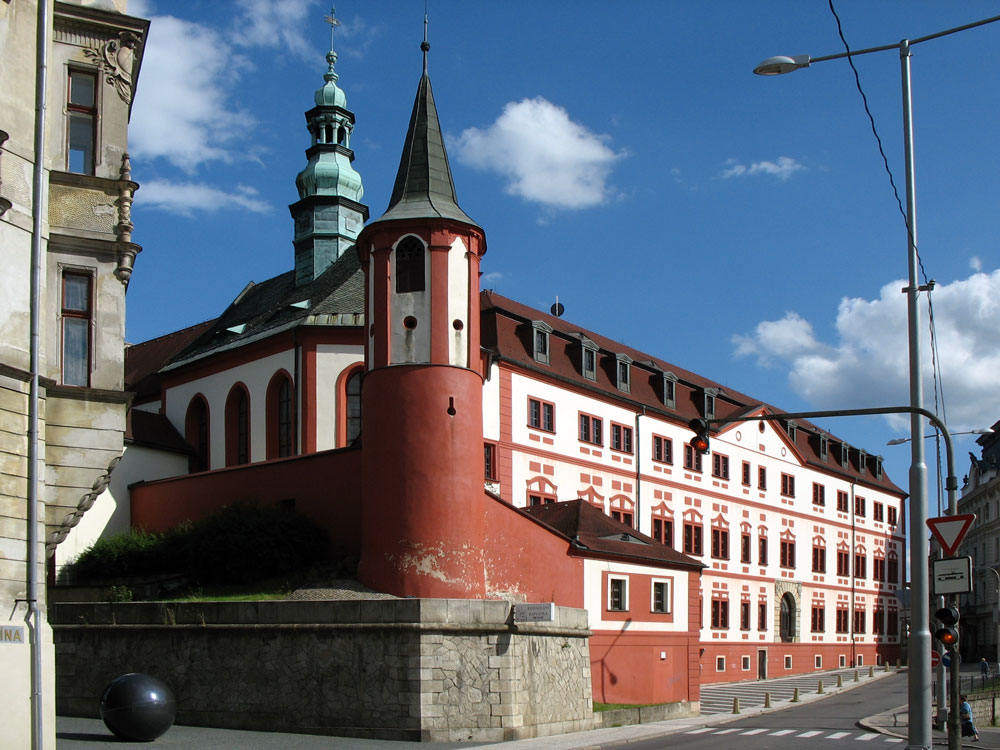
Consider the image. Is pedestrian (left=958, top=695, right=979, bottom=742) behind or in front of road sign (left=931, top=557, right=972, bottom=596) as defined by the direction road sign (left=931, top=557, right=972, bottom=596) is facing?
behind

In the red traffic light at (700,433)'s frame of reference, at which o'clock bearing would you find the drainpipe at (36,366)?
The drainpipe is roughly at 1 o'clock from the red traffic light.

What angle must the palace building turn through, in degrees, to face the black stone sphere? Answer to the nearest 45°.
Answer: approximately 45° to its right

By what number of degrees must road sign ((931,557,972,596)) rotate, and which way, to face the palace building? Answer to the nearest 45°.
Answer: approximately 135° to its right
